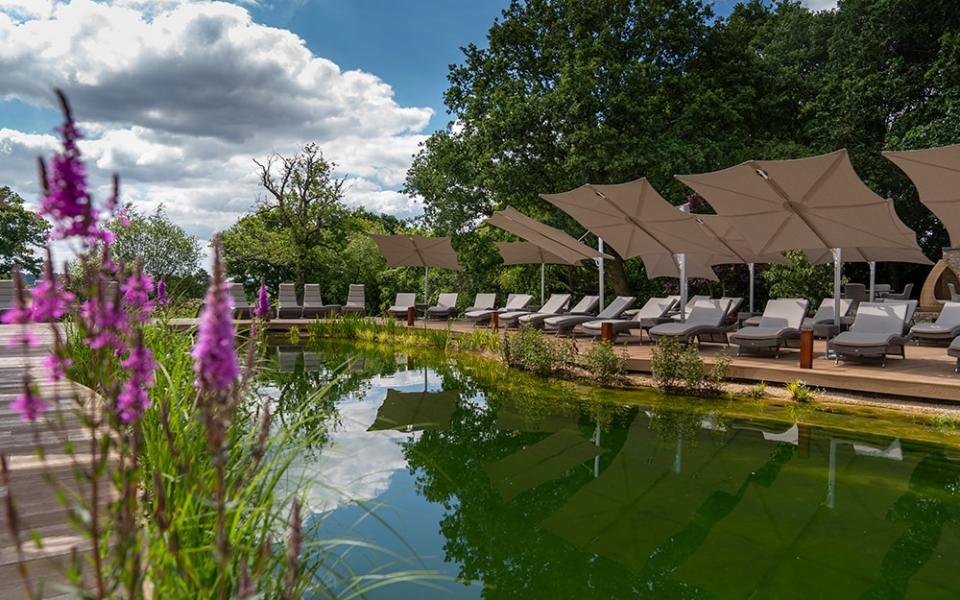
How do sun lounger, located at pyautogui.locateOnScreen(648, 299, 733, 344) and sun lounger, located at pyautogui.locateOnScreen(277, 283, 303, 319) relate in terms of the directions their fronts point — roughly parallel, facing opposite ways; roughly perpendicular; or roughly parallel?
roughly perpendicular

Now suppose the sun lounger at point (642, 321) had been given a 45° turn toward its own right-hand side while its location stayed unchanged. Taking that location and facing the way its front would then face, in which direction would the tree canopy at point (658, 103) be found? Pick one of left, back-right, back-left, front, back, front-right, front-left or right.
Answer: right

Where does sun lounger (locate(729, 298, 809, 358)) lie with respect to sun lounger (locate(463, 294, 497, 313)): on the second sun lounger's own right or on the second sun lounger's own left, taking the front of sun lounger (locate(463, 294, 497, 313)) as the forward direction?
on the second sun lounger's own left

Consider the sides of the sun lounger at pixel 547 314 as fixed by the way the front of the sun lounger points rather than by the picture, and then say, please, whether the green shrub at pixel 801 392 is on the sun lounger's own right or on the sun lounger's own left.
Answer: on the sun lounger's own left

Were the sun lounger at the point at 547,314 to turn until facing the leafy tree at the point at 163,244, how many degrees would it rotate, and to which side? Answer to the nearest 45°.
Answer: approximately 90° to its right

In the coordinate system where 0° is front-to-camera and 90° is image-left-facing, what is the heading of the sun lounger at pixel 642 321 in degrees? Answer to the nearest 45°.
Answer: approximately 45°

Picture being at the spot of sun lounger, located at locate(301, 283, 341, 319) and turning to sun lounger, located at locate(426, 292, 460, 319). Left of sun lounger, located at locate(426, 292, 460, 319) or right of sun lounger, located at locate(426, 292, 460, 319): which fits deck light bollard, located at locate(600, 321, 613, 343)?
right

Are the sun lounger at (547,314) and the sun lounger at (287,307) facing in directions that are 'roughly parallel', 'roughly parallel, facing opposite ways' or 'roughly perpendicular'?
roughly perpendicular

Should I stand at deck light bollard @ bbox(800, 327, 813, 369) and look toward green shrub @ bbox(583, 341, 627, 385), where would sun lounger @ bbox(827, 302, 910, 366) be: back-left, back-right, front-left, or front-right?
back-right

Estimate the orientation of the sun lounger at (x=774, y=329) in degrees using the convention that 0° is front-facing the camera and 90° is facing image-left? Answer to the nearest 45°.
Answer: approximately 45°

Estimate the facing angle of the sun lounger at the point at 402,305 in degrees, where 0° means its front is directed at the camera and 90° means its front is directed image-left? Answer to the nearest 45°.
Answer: approximately 45°
